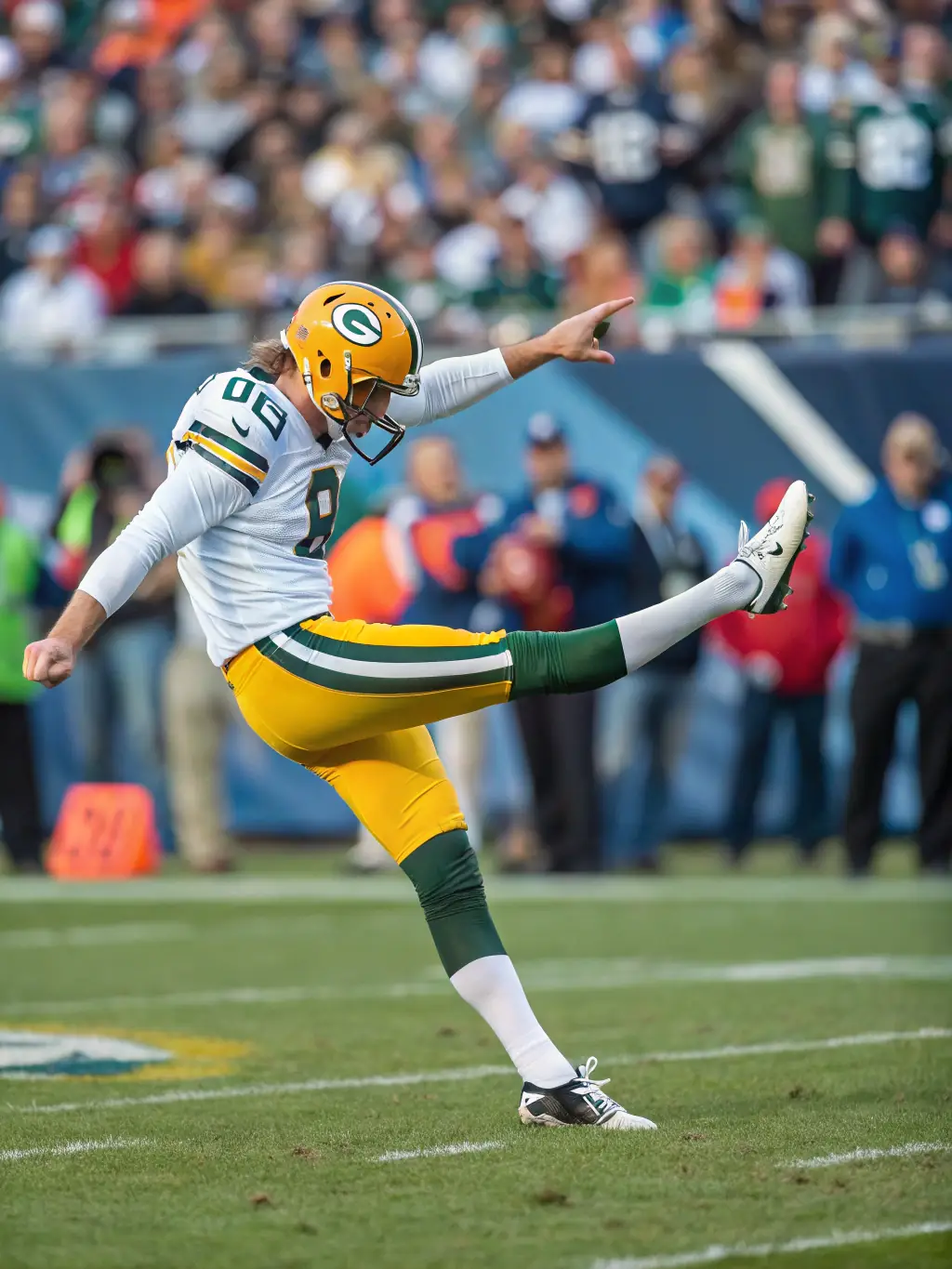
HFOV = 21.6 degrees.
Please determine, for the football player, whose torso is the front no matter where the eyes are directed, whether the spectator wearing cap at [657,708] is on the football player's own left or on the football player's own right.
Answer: on the football player's own left

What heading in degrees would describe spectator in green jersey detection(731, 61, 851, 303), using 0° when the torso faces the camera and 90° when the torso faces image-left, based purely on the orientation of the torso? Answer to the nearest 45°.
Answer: approximately 0°

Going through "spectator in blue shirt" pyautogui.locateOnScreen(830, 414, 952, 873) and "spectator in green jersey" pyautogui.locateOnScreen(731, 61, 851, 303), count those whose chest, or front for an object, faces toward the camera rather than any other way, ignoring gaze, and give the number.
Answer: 2

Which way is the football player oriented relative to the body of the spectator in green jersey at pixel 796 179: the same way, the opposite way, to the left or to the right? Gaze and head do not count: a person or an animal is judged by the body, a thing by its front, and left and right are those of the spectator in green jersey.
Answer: to the left

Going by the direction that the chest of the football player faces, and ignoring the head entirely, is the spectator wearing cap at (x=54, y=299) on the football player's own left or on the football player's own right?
on the football player's own left

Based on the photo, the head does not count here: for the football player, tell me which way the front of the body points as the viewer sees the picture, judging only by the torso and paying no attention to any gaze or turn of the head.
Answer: to the viewer's right

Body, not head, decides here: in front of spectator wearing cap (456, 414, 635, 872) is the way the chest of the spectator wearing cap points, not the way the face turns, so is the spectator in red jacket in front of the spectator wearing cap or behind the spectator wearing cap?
behind
